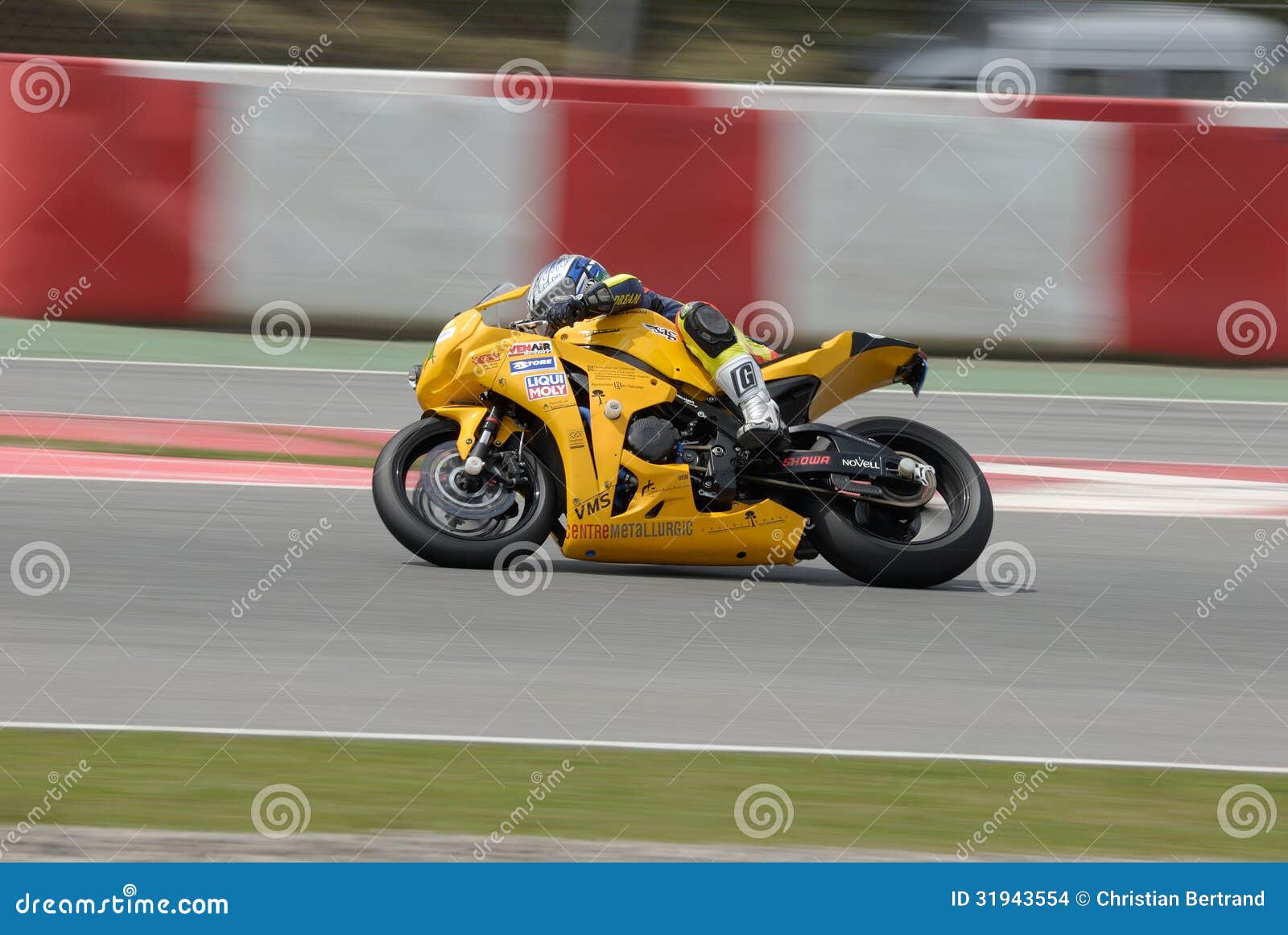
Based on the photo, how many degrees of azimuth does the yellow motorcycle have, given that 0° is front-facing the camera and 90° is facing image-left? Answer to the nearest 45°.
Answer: approximately 90°

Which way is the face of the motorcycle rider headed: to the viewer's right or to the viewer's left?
to the viewer's left

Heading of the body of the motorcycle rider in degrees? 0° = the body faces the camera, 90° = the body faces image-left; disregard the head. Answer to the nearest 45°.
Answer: approximately 90°
